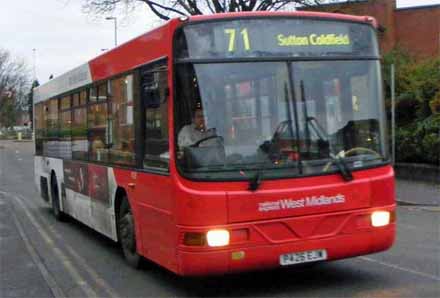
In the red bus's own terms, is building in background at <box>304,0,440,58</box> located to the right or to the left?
on its left

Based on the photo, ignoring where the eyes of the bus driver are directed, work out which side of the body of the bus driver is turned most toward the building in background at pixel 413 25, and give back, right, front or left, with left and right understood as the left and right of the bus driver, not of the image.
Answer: left

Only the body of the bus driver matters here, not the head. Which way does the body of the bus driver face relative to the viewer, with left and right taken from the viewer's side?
facing the viewer and to the right of the viewer
